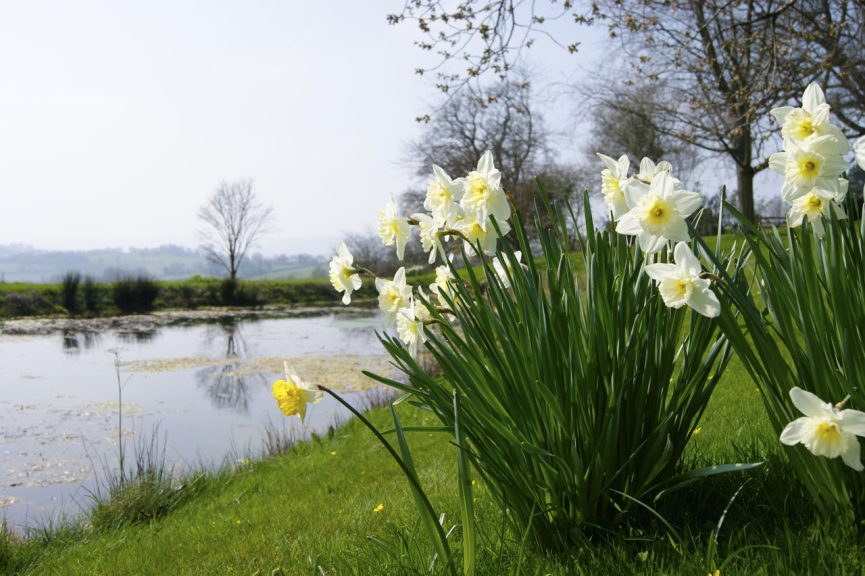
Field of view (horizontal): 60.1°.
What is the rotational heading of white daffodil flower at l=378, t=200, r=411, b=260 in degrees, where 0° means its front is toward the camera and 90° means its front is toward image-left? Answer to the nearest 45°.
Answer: approximately 45°

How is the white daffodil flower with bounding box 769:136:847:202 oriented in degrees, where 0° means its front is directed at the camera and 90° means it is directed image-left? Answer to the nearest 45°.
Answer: approximately 0°

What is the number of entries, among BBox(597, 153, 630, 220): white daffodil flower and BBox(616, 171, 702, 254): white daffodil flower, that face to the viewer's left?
1

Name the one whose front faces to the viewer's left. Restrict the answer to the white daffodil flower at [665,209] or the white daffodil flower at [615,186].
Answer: the white daffodil flower at [615,186]

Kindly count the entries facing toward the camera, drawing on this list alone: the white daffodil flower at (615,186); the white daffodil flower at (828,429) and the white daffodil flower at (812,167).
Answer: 2

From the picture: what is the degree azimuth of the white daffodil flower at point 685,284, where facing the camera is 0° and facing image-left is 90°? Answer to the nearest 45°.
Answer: approximately 45°

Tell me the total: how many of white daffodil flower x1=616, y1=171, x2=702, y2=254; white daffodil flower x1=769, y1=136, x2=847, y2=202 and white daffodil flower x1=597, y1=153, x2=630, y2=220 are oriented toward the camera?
2

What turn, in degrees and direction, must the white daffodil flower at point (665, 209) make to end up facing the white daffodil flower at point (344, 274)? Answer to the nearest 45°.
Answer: approximately 90° to its right

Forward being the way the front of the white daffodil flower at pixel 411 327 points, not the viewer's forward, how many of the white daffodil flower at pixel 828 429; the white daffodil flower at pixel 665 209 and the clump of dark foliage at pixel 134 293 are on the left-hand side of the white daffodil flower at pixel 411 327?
2

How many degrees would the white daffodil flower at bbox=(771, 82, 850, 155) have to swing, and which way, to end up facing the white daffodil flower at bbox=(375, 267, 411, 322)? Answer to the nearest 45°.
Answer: approximately 45° to its right

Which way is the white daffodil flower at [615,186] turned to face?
to the viewer's left

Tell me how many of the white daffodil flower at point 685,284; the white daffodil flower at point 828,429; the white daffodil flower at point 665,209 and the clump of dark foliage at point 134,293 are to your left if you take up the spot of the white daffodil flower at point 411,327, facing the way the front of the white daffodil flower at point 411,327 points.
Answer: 3
